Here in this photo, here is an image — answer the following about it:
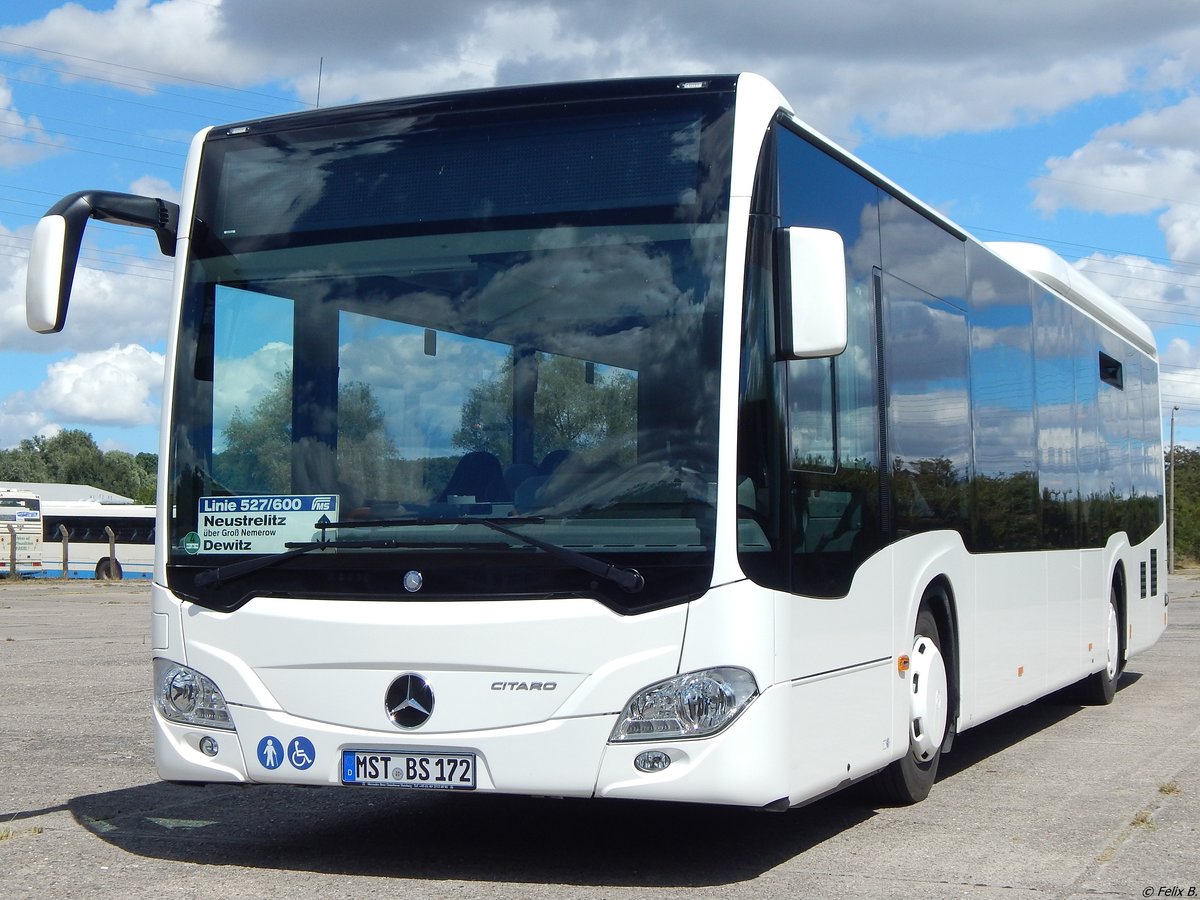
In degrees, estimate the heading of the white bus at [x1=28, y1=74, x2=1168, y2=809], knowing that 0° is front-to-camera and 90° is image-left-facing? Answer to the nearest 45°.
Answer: approximately 45°
